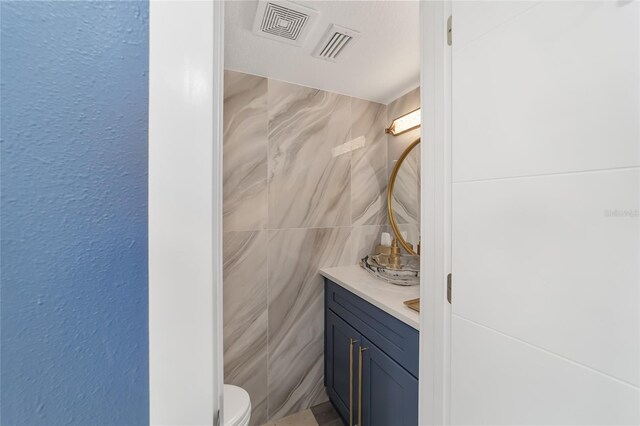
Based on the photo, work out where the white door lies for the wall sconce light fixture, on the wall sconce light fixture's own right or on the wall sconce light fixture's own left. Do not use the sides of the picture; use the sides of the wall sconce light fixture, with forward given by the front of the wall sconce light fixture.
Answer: on the wall sconce light fixture's own left

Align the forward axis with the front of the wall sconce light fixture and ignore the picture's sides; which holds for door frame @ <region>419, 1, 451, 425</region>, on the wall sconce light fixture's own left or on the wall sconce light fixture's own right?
on the wall sconce light fixture's own left

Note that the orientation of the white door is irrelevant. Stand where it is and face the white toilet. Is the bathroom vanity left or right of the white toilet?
right

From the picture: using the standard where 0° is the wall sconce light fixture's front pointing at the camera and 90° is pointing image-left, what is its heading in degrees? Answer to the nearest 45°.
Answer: approximately 45°

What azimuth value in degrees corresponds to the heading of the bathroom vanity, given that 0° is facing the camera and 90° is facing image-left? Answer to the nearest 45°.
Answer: approximately 45°
